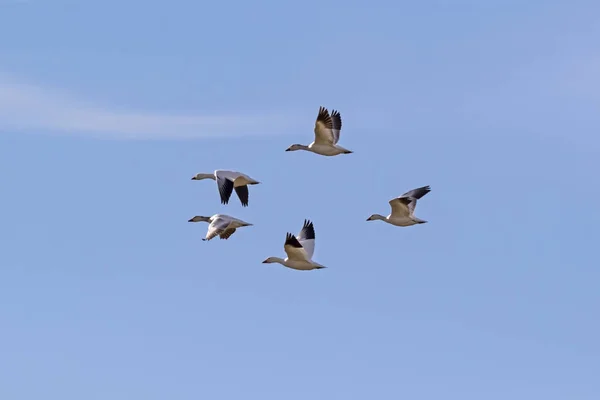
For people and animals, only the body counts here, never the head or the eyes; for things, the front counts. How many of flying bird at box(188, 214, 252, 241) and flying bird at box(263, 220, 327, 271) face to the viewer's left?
2

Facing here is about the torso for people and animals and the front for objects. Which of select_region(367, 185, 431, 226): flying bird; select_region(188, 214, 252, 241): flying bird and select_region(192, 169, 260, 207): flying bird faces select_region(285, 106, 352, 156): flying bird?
select_region(367, 185, 431, 226): flying bird

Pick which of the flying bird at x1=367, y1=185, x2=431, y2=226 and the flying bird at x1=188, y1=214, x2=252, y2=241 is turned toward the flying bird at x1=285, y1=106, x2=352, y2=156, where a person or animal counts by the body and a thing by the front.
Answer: the flying bird at x1=367, y1=185, x2=431, y2=226

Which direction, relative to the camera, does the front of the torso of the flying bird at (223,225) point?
to the viewer's left

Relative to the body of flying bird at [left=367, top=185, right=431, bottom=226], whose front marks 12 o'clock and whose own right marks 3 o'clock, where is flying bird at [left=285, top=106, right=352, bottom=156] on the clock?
flying bird at [left=285, top=106, right=352, bottom=156] is roughly at 12 o'clock from flying bird at [left=367, top=185, right=431, bottom=226].

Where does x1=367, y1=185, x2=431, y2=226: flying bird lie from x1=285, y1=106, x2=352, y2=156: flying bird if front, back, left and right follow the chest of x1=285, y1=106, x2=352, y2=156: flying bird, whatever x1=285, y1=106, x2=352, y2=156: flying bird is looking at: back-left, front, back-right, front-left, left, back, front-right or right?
back

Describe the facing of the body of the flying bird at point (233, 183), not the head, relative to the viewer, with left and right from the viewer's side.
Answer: facing to the left of the viewer

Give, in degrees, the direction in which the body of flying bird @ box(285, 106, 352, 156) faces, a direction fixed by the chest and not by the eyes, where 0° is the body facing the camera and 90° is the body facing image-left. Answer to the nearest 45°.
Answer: approximately 90°

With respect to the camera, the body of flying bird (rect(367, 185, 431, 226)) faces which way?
to the viewer's left

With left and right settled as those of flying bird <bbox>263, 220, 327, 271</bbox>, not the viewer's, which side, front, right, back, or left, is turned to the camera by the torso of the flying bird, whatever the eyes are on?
left
